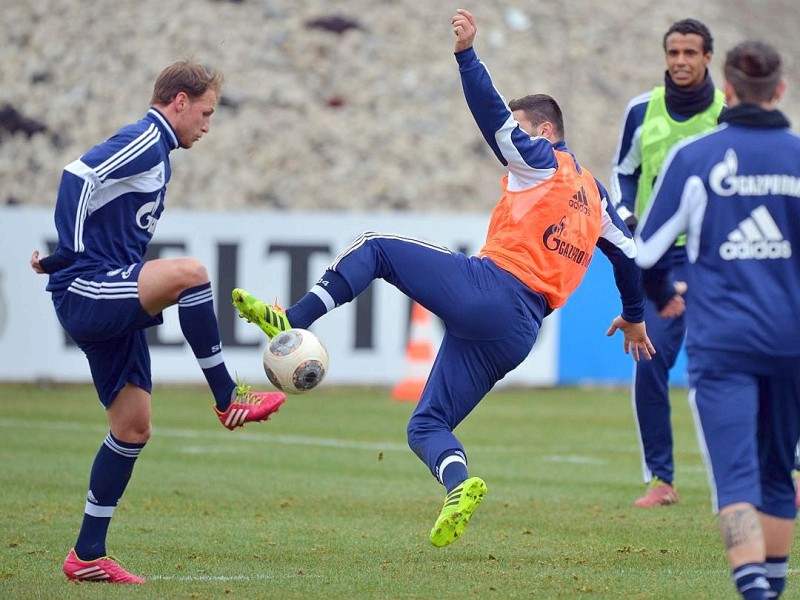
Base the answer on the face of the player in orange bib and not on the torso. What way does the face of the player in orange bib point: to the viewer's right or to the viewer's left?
to the viewer's left

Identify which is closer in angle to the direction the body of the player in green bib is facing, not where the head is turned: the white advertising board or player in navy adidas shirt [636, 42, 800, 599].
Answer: the player in navy adidas shirt

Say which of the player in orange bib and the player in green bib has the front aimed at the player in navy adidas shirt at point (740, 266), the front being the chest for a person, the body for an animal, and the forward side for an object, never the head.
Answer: the player in green bib

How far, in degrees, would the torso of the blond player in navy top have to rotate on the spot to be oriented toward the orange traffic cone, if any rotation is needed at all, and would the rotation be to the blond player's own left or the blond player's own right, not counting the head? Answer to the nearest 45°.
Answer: approximately 90° to the blond player's own left

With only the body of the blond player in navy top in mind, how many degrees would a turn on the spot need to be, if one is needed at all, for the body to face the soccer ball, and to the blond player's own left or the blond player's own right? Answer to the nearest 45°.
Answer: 0° — they already face it

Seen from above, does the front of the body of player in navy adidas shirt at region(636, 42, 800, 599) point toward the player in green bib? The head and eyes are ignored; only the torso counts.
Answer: yes

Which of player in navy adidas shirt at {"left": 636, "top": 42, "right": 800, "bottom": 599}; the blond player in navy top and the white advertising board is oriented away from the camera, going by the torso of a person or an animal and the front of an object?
the player in navy adidas shirt

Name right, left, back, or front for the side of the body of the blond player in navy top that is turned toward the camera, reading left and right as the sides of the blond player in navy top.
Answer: right

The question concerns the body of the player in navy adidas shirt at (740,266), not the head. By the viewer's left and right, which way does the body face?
facing away from the viewer
